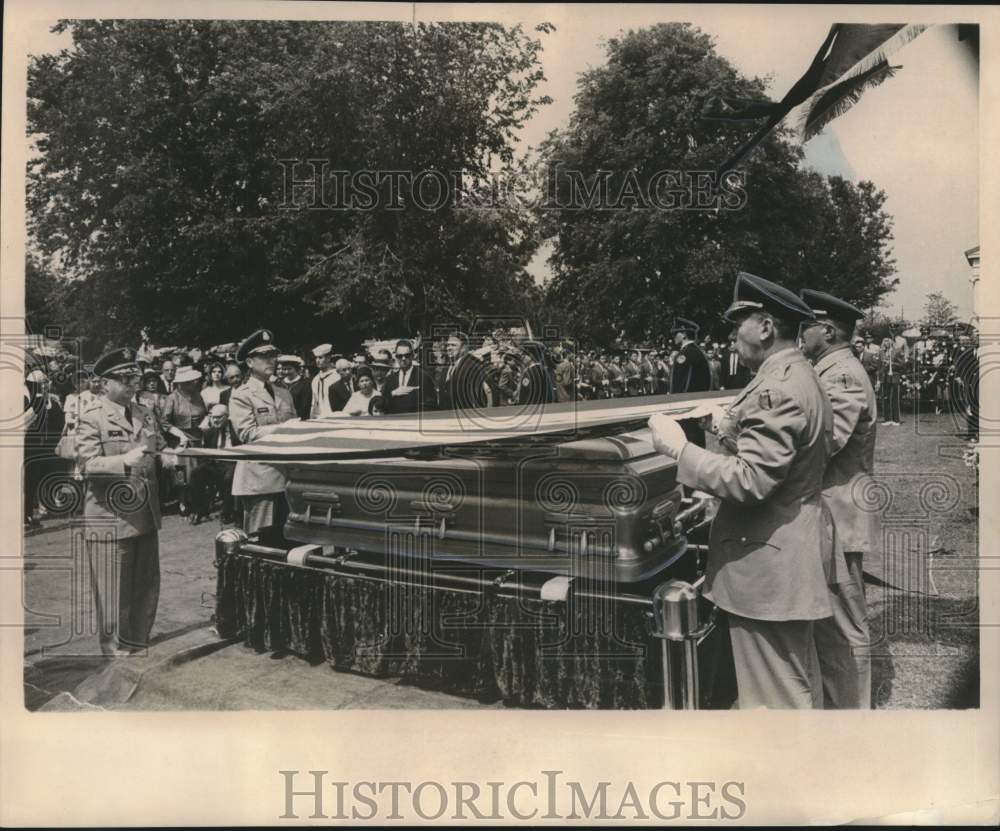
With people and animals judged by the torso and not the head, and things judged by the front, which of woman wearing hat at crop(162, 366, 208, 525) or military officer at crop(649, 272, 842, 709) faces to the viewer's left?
the military officer

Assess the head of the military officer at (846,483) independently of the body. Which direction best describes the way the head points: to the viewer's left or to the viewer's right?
to the viewer's left

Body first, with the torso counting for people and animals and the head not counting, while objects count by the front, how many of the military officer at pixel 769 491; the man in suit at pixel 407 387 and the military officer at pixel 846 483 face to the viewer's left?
2

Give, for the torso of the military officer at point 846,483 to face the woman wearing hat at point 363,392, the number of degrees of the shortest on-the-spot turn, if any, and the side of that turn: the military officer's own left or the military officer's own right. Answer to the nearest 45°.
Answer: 0° — they already face them

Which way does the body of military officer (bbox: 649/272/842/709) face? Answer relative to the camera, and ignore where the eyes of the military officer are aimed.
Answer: to the viewer's left

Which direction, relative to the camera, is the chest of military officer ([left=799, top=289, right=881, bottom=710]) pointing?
to the viewer's left

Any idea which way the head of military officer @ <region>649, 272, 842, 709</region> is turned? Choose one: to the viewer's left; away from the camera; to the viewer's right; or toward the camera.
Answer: to the viewer's left

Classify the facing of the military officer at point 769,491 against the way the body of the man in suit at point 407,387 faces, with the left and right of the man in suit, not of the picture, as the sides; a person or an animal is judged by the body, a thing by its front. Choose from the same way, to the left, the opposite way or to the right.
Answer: to the right
